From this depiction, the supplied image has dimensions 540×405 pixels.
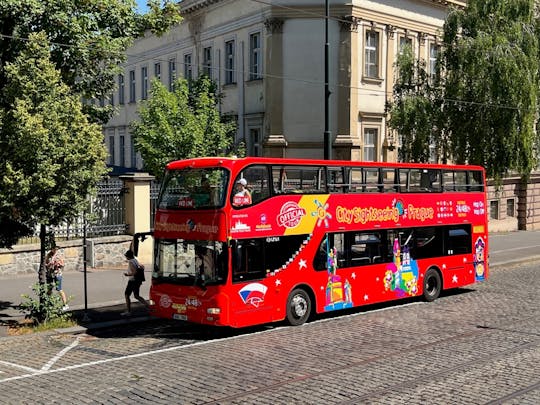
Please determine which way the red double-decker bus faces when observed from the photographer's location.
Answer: facing the viewer and to the left of the viewer

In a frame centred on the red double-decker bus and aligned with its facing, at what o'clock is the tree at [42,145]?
The tree is roughly at 1 o'clock from the red double-decker bus.

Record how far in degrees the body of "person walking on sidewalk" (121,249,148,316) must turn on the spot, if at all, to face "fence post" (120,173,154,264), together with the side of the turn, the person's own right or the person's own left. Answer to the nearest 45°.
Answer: approximately 90° to the person's own right

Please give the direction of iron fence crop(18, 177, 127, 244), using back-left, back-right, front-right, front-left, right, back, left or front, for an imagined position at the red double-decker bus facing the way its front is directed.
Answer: right

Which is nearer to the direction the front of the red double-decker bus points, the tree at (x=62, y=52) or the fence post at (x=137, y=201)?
the tree

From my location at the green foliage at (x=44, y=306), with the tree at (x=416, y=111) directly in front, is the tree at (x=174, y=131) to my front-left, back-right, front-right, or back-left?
front-left

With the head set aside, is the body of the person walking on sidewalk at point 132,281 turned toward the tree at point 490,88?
no

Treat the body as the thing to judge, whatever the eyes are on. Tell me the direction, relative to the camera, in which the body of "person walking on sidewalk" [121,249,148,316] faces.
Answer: to the viewer's left

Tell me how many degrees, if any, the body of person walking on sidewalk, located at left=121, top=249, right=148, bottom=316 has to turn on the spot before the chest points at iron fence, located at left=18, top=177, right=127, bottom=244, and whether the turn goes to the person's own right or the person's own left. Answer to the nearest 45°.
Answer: approximately 90° to the person's own right
